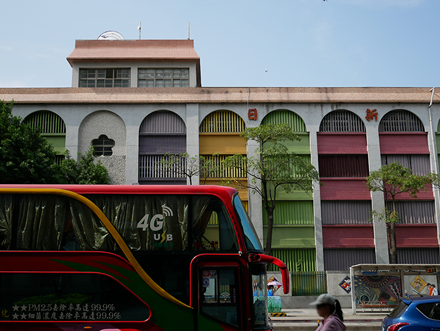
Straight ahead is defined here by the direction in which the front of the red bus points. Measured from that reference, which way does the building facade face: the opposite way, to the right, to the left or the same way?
to the right

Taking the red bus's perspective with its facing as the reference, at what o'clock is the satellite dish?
The satellite dish is roughly at 9 o'clock from the red bus.

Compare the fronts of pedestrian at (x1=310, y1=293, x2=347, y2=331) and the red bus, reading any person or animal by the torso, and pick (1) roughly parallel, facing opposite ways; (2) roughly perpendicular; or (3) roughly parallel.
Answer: roughly parallel, facing opposite ways

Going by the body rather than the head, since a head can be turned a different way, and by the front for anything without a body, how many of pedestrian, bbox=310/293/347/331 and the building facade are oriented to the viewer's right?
0

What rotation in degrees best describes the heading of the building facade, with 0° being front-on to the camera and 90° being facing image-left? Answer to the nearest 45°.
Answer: approximately 0°

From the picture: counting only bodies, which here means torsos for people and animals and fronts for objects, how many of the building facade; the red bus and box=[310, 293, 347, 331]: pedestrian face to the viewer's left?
1

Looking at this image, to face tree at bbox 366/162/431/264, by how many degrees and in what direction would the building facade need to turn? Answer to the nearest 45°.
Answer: approximately 45° to its left

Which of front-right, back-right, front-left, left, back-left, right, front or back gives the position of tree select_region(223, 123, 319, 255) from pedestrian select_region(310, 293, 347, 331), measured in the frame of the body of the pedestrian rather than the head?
right

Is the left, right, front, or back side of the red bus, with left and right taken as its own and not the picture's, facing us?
right

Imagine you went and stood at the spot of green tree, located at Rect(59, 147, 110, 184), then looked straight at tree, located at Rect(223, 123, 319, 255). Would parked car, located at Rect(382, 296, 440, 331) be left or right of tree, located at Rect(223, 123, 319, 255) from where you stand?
right

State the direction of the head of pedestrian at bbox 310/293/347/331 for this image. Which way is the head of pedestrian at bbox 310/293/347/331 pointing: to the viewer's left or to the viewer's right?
to the viewer's left

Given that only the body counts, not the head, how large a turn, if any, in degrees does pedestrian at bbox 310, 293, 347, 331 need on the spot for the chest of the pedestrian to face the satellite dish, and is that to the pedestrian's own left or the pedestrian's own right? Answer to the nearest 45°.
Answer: approximately 45° to the pedestrian's own right

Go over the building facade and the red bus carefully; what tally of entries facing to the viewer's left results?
0
